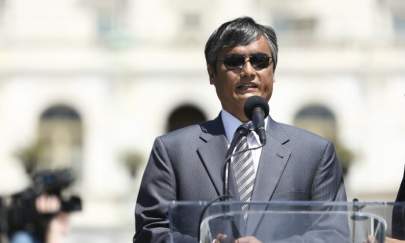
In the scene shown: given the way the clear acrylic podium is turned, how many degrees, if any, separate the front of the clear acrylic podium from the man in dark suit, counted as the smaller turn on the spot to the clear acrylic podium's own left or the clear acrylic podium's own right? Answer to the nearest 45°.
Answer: approximately 135° to the clear acrylic podium's own right

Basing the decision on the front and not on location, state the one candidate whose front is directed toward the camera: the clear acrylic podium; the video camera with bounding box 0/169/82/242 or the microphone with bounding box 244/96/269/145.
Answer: the clear acrylic podium

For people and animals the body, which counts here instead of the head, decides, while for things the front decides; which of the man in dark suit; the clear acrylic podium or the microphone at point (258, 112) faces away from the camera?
the microphone

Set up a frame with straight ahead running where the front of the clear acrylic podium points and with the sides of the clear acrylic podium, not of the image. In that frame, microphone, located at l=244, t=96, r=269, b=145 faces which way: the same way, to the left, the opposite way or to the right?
the opposite way

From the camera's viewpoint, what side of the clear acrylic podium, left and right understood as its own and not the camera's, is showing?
front

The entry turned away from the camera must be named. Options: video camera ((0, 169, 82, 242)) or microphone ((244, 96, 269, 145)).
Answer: the microphone

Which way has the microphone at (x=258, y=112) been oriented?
away from the camera

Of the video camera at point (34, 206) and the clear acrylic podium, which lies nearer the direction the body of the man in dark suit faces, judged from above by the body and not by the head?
the clear acrylic podium

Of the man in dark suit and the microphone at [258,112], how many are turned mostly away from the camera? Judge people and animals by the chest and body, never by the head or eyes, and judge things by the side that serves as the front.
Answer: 1

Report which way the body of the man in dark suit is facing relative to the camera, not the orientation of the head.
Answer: toward the camera

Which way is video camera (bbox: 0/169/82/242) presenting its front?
to the viewer's right

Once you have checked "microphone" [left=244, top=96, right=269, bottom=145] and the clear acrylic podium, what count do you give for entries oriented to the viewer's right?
0
